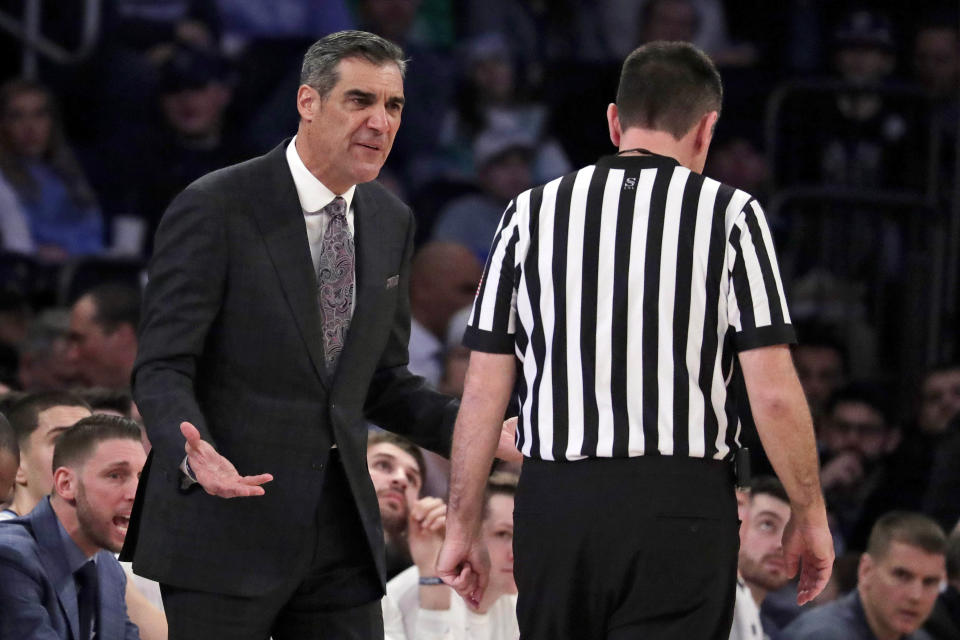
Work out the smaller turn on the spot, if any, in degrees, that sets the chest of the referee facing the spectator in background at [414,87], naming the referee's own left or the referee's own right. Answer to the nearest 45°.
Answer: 0° — they already face them

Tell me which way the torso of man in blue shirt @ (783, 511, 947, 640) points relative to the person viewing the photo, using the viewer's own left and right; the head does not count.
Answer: facing the viewer and to the right of the viewer

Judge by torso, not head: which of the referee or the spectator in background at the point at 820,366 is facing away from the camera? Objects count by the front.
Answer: the referee

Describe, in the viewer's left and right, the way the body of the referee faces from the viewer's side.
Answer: facing away from the viewer

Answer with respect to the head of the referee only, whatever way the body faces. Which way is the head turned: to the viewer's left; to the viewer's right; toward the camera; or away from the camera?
away from the camera

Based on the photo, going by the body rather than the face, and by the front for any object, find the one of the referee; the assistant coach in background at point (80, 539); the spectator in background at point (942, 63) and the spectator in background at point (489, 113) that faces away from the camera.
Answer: the referee

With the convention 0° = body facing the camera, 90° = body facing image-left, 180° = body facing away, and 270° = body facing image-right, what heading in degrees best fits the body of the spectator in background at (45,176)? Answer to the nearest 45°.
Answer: approximately 0°

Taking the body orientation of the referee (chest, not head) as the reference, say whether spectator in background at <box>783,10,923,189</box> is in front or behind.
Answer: in front

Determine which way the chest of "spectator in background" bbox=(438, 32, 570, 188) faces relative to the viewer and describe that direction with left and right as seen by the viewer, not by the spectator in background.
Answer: facing the viewer

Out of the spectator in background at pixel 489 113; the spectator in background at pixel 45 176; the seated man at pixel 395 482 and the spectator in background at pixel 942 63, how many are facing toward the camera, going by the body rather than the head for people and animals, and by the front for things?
4

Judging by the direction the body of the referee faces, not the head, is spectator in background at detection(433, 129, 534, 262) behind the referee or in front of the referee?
in front

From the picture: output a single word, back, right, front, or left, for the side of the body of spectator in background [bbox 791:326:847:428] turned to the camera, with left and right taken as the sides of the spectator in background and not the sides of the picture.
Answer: front
